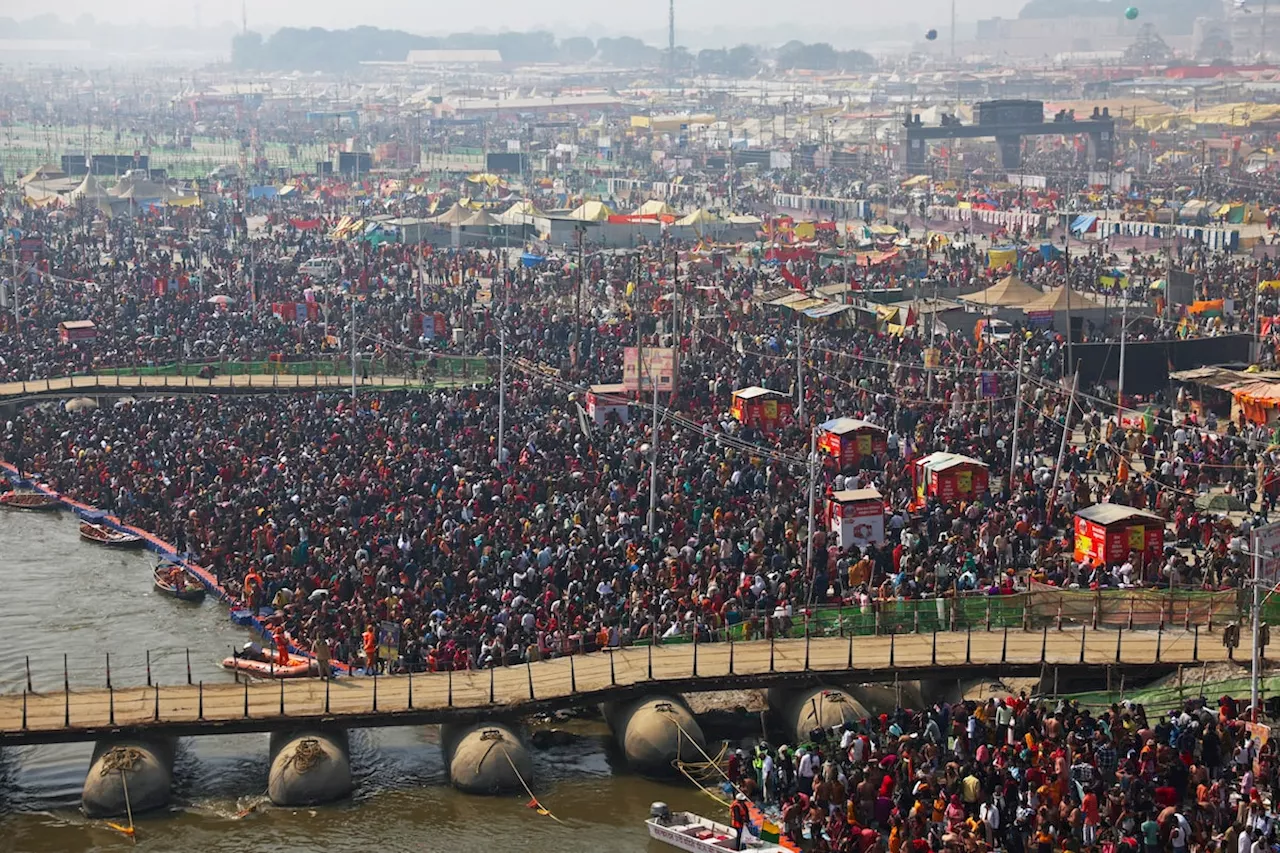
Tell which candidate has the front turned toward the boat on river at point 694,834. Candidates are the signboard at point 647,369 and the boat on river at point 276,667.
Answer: the signboard

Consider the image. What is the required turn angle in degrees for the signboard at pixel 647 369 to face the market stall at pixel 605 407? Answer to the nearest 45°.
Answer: approximately 45° to its right

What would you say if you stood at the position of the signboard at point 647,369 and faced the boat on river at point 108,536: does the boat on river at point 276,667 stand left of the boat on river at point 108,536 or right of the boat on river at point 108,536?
left

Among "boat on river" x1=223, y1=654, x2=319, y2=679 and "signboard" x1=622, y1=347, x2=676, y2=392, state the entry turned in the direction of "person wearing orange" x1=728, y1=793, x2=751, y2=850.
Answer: the signboard
